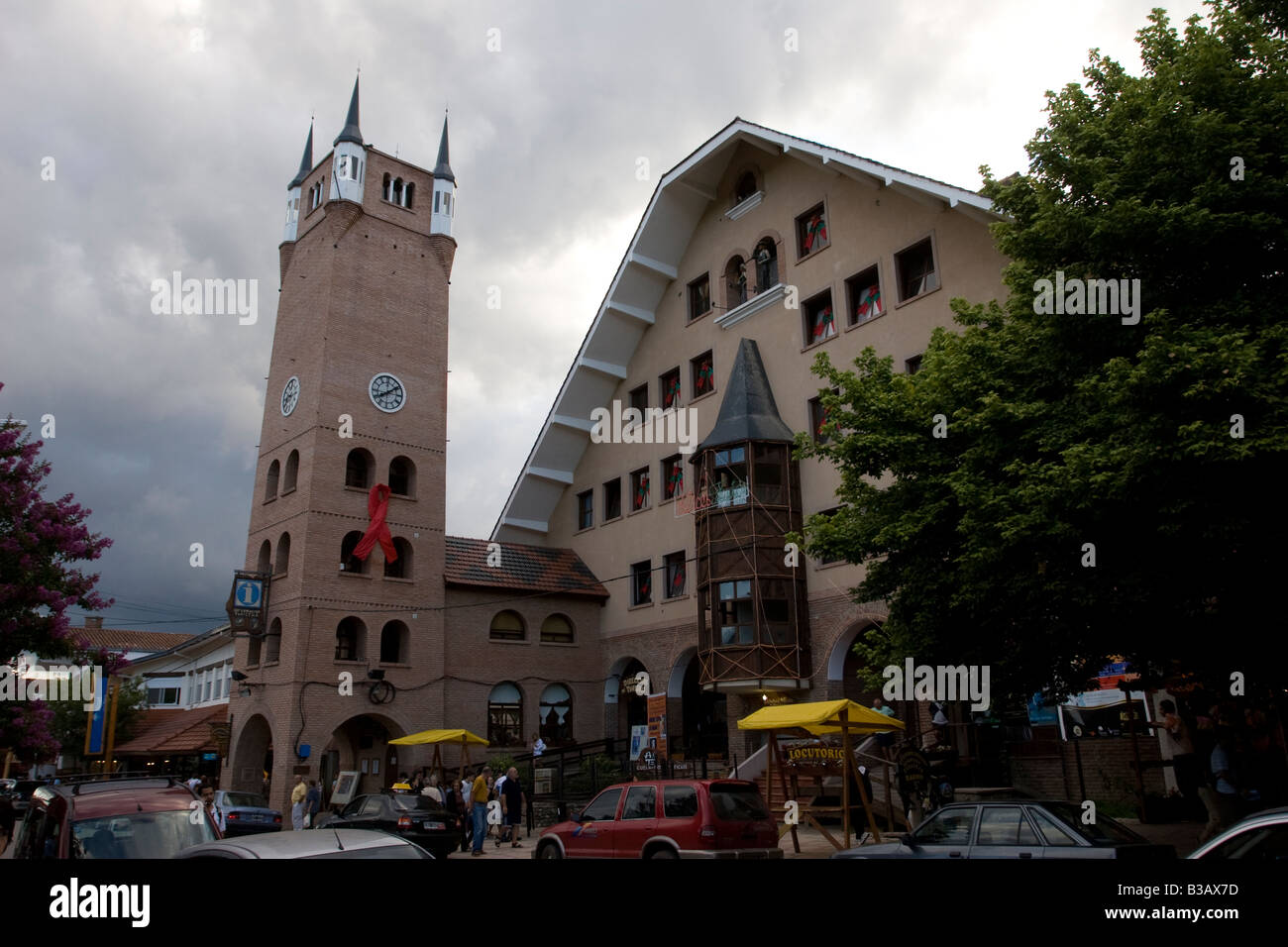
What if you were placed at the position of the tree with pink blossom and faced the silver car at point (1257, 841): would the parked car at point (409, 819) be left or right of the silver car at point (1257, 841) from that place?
left

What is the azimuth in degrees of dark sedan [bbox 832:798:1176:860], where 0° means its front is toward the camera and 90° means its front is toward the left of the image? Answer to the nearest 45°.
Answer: approximately 90°

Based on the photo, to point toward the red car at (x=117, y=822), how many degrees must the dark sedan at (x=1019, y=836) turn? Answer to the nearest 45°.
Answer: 0° — it already faces it
